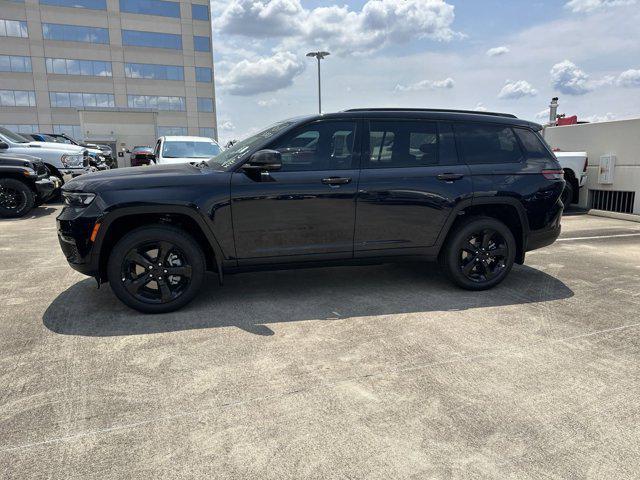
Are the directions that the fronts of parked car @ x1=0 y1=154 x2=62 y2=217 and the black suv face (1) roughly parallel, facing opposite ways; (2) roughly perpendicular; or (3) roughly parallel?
roughly parallel, facing opposite ways

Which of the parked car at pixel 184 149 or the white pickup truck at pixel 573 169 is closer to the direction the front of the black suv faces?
the parked car

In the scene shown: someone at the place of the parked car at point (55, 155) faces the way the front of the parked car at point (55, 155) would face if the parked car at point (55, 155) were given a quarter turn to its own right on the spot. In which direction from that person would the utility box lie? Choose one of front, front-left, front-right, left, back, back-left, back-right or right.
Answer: left

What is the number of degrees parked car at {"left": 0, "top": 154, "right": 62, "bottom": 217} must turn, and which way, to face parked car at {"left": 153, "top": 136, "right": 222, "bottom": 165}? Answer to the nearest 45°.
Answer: approximately 45° to its left

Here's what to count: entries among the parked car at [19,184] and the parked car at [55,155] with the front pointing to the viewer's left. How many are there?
0

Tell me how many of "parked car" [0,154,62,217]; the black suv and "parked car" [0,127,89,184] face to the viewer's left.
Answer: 1

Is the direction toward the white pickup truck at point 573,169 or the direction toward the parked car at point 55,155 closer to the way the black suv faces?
the parked car

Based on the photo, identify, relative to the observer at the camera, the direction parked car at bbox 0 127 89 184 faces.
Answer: facing the viewer and to the right of the viewer

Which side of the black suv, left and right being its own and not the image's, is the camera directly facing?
left

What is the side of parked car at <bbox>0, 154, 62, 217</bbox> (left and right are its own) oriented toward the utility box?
front

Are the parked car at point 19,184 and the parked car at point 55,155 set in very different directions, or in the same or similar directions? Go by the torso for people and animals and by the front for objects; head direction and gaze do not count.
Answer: same or similar directions

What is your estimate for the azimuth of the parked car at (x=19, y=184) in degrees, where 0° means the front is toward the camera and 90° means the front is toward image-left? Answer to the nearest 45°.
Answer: approximately 315°

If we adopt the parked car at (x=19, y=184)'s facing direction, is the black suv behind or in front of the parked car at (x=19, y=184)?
in front

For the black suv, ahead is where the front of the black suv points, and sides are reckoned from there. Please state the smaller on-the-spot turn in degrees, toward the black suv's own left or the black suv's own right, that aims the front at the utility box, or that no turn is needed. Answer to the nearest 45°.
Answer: approximately 135° to the black suv's own right

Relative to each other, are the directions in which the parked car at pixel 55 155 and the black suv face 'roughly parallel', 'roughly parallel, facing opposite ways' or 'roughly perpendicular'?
roughly parallel, facing opposite ways

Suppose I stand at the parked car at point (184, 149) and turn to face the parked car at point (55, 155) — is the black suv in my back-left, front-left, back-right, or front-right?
back-left
